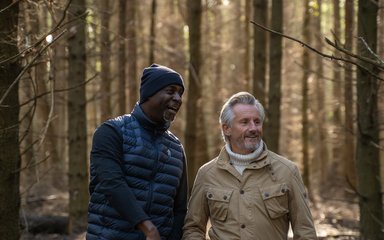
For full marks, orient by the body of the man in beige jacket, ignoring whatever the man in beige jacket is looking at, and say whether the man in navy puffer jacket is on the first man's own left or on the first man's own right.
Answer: on the first man's own right

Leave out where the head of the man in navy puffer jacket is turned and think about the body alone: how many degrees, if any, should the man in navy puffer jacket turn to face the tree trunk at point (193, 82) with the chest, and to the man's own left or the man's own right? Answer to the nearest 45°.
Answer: approximately 135° to the man's own left

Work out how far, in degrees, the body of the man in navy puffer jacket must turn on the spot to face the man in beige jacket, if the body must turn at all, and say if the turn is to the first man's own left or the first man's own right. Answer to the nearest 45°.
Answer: approximately 45° to the first man's own left

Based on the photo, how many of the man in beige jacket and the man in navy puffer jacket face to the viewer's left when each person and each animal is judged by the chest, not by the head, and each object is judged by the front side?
0

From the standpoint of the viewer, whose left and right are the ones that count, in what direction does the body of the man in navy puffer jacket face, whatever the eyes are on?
facing the viewer and to the right of the viewer

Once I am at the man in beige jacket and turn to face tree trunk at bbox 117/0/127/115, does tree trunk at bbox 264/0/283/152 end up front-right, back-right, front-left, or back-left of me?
front-right

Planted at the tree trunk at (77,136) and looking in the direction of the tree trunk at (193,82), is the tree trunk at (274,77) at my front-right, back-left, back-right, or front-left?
front-right

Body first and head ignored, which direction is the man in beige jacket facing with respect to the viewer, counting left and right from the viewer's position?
facing the viewer

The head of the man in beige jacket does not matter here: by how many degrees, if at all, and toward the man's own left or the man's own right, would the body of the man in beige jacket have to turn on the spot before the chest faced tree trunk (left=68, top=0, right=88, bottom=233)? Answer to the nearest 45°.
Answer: approximately 135° to the man's own right

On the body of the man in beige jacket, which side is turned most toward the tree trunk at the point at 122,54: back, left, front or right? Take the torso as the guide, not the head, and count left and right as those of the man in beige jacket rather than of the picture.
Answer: back

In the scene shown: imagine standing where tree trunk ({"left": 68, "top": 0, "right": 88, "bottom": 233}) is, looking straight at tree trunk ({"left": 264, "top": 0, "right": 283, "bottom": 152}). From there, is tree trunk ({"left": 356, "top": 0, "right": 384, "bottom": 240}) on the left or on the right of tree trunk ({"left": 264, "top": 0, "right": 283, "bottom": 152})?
right
